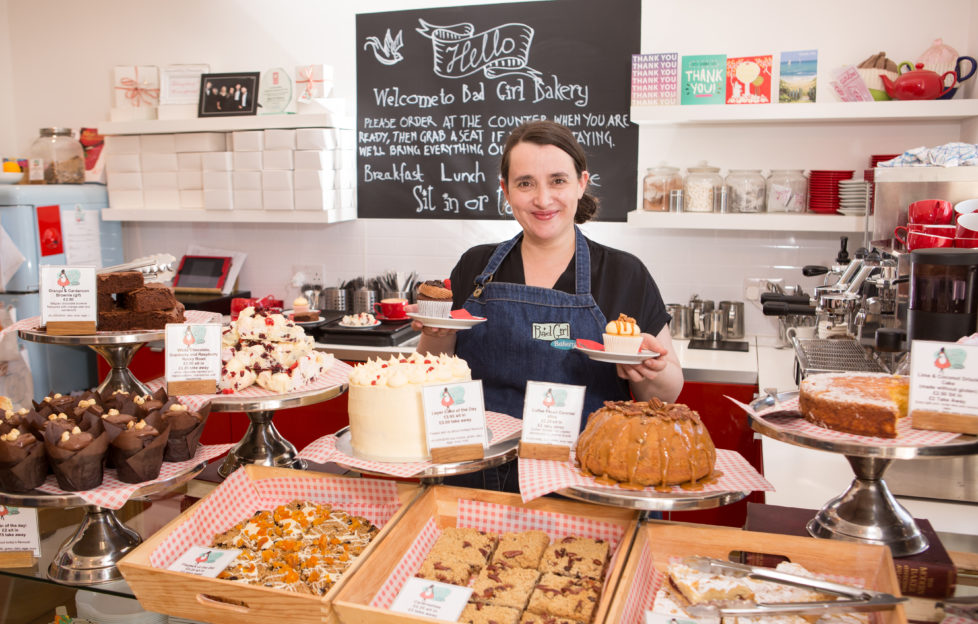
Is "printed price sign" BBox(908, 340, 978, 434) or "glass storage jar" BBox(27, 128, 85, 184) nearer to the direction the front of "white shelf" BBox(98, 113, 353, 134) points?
the printed price sign

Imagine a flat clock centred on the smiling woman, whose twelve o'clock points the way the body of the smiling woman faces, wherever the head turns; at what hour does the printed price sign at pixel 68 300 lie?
The printed price sign is roughly at 3 o'clock from the smiling woman.

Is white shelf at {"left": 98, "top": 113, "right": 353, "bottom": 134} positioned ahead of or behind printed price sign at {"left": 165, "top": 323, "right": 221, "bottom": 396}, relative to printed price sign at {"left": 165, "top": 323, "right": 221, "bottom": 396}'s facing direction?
behind

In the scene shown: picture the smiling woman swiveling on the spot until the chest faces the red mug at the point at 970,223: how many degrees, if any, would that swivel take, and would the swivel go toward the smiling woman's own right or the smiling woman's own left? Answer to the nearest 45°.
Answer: approximately 90° to the smiling woman's own left

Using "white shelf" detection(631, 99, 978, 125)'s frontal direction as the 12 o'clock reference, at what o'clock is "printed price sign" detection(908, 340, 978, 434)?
The printed price sign is roughly at 12 o'clock from the white shelf.

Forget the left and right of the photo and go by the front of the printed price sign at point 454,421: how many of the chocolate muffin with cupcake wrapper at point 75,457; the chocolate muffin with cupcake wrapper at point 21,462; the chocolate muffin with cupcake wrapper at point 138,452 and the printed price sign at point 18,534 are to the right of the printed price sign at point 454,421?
4

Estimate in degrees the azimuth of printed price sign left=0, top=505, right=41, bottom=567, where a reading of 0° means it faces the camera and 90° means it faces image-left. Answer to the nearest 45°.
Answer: approximately 0°
